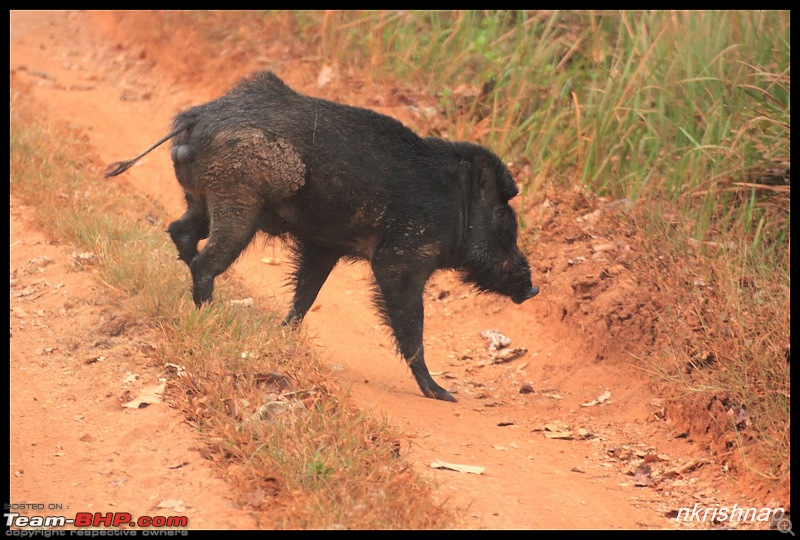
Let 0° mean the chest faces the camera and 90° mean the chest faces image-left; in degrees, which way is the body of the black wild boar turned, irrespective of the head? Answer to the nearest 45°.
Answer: approximately 270°
